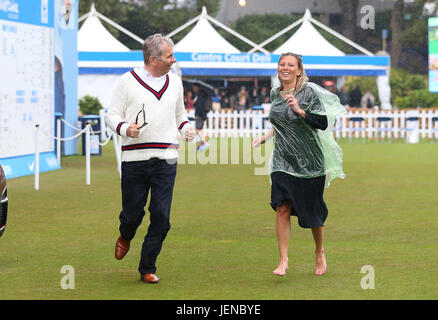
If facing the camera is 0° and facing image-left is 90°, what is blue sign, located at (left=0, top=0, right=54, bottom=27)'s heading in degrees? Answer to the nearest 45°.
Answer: approximately 315°

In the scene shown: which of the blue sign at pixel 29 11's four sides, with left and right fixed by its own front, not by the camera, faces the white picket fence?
left

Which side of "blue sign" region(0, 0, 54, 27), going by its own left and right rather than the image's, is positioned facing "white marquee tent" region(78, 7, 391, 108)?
left

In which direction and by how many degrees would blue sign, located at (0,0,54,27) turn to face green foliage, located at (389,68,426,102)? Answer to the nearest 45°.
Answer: approximately 90° to its left
